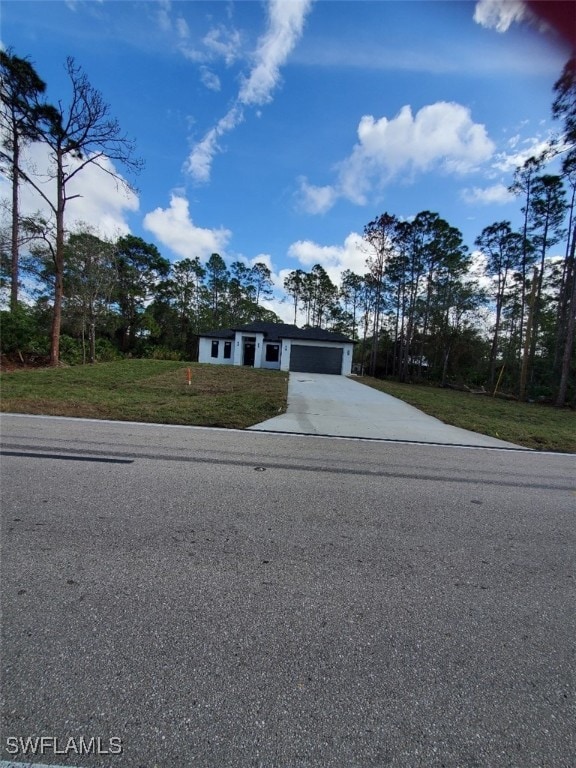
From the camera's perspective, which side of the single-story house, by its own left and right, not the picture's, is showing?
front

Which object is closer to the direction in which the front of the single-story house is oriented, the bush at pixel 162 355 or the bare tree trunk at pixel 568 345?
the bare tree trunk

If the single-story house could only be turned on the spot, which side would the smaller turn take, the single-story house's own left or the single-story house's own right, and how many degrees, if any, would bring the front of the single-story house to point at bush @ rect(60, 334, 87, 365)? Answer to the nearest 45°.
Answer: approximately 45° to the single-story house's own right

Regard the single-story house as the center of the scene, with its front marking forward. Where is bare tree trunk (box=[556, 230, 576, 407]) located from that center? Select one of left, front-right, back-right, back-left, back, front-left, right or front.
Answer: front-left

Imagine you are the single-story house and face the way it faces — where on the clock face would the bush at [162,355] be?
The bush is roughly at 4 o'clock from the single-story house.

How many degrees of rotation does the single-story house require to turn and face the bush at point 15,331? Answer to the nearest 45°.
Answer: approximately 45° to its right

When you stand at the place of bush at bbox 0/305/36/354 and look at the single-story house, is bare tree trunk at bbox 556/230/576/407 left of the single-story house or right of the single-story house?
right

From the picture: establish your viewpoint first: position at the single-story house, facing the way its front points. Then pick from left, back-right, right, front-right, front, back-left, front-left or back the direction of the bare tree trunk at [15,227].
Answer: front-right
